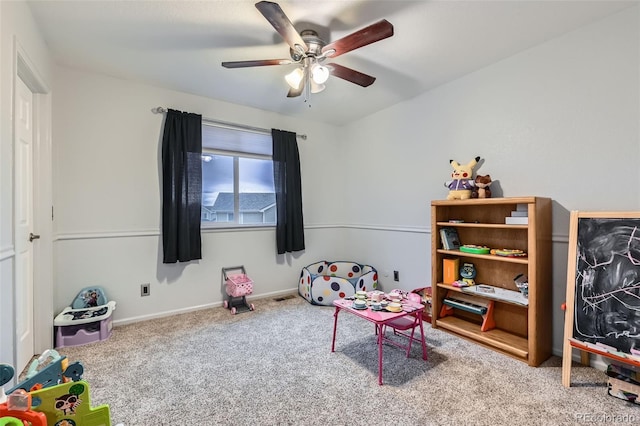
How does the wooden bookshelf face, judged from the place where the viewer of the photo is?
facing the viewer and to the left of the viewer

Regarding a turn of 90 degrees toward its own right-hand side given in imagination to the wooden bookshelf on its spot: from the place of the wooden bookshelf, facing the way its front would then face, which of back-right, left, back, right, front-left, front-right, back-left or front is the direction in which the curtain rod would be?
front-left

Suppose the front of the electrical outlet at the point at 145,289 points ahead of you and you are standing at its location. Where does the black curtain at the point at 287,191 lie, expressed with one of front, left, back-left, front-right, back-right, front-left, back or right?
left

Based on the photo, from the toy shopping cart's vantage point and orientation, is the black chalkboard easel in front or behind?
in front

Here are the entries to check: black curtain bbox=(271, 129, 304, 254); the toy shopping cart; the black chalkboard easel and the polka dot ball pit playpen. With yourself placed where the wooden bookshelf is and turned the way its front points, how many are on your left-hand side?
1

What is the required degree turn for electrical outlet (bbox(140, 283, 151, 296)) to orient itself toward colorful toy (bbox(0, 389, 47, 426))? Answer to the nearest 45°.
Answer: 0° — it already faces it

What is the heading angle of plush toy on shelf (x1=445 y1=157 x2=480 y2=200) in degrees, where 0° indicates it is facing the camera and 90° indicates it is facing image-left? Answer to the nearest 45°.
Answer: approximately 45°

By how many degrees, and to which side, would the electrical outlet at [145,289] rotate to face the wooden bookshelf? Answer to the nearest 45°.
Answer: approximately 45° to its left

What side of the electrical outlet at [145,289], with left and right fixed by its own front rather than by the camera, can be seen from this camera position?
front

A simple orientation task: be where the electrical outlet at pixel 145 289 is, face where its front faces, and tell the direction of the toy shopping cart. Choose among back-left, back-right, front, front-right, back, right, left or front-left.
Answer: left
